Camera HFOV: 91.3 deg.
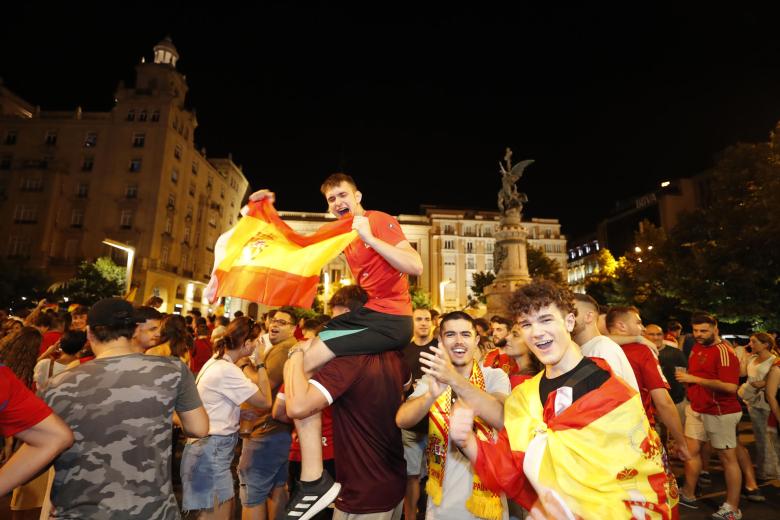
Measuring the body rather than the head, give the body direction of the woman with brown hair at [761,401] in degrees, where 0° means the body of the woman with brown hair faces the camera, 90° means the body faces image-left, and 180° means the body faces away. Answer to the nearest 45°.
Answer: approximately 45°

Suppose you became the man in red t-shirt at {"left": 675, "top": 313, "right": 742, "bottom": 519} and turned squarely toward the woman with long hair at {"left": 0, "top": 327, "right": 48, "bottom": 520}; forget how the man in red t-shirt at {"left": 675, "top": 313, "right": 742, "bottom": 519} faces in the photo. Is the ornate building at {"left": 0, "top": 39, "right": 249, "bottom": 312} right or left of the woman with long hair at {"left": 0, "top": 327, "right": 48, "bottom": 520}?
right

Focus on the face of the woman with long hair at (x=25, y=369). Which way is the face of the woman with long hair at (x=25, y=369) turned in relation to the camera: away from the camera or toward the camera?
away from the camera

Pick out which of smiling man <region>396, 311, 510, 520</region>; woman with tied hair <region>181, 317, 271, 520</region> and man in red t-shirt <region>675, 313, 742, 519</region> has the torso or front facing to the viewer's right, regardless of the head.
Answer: the woman with tied hair

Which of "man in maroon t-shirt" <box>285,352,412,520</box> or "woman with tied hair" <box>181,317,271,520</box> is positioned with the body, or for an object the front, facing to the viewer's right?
the woman with tied hair

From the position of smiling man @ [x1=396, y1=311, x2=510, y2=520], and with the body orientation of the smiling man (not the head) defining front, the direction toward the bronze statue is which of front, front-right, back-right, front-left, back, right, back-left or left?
back

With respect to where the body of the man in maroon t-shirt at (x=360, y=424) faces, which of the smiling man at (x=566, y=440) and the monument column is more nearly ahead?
the monument column

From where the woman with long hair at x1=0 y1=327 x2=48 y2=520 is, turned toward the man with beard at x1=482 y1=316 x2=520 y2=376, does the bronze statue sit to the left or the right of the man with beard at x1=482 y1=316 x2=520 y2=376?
left
